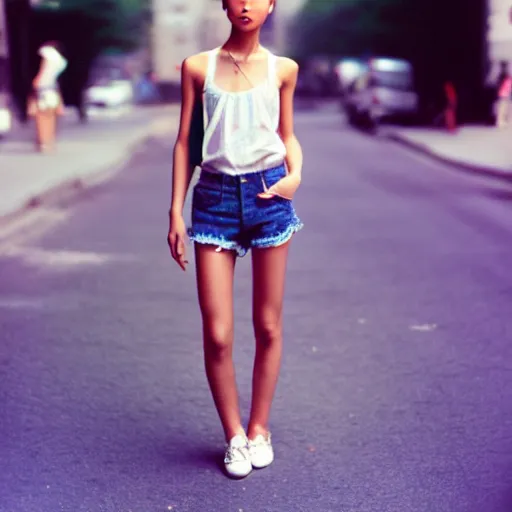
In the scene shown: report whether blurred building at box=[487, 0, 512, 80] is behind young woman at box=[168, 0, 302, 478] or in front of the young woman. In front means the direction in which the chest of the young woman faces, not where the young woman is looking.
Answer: behind

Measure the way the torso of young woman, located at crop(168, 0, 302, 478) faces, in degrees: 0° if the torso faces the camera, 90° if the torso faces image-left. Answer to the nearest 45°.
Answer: approximately 0°

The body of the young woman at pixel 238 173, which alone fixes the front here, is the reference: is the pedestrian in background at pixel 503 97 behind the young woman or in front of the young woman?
behind

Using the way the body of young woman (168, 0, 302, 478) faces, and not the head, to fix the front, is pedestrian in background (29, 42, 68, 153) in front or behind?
behind

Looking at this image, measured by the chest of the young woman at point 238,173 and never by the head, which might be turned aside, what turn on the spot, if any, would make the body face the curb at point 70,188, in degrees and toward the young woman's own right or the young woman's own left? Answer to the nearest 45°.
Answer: approximately 180°

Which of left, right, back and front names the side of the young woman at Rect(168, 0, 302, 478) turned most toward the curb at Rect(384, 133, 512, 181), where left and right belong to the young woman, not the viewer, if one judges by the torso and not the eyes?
back

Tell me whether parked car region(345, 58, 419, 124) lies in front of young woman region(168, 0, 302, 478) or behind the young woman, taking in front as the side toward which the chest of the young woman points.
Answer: behind
